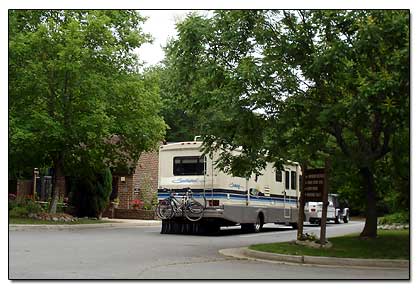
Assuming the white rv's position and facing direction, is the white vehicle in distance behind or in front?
in front

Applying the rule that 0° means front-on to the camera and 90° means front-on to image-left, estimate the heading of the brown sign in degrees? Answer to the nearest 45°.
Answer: approximately 0°

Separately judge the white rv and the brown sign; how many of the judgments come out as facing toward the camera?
1

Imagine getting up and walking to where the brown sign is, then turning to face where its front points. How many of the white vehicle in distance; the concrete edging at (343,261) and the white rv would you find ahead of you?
1

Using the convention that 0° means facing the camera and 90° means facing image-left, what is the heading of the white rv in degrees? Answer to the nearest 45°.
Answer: approximately 225°

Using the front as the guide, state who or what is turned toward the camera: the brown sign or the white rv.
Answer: the brown sign

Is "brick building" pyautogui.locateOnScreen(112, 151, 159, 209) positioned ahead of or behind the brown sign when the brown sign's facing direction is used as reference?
behind

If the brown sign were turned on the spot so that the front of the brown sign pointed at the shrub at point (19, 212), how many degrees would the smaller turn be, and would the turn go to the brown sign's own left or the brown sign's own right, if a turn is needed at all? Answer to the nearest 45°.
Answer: approximately 135° to the brown sign's own right
